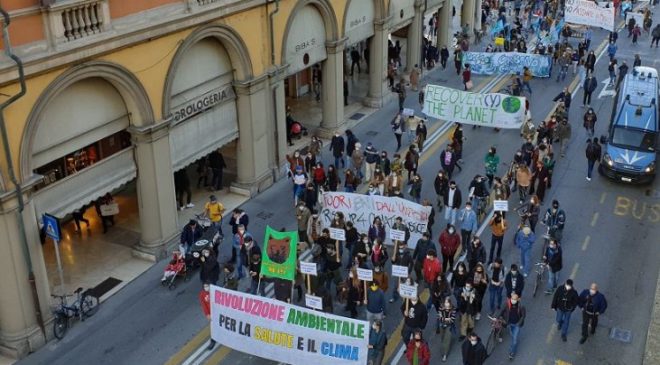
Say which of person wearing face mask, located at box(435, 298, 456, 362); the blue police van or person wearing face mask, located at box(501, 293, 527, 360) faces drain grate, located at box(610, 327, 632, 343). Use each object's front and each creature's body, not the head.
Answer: the blue police van

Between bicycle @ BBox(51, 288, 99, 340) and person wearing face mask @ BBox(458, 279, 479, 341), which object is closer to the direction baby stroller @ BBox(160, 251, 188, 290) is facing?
the bicycle

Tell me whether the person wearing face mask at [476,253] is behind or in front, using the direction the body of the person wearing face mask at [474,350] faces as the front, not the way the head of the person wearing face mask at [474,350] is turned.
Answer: behind

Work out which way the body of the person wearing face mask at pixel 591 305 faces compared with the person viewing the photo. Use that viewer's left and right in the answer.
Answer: facing the viewer and to the left of the viewer

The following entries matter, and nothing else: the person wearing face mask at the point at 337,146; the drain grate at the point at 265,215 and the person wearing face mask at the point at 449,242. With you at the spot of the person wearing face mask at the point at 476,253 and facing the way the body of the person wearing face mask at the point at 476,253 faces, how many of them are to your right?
3

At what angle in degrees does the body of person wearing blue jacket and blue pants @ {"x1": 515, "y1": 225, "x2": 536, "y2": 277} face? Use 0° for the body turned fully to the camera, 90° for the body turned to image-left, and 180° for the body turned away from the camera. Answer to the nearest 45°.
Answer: approximately 0°

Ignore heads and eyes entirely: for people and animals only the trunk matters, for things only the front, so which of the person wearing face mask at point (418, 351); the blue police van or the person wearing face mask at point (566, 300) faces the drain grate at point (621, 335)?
the blue police van

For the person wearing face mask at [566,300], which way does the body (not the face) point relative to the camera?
toward the camera

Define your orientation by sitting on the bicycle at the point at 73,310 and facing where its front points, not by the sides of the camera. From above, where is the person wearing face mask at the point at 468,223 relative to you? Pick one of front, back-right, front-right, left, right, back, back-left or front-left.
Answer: back-left

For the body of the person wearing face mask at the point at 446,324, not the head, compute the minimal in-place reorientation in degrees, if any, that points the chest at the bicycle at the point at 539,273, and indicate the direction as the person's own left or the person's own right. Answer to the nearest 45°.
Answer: approximately 135° to the person's own left

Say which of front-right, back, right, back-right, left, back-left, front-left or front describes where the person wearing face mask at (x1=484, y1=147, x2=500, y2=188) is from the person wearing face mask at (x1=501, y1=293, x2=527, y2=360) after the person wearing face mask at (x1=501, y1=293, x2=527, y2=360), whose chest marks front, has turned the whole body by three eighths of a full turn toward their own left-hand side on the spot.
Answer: front-left

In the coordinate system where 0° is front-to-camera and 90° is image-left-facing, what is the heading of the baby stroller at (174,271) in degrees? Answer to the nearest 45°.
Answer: approximately 45°

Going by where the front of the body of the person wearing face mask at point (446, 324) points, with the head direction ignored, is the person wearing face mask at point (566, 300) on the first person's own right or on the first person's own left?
on the first person's own left

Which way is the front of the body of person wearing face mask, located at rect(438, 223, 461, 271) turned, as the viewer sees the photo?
toward the camera

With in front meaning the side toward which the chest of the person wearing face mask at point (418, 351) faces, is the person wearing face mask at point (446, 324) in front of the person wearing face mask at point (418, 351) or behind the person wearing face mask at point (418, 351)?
behind
